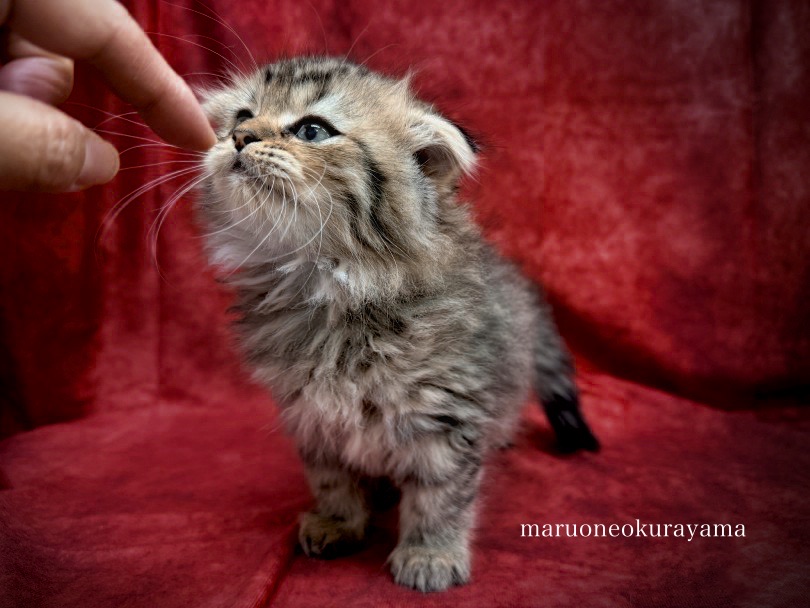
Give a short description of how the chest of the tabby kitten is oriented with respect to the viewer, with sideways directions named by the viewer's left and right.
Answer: facing the viewer and to the left of the viewer
